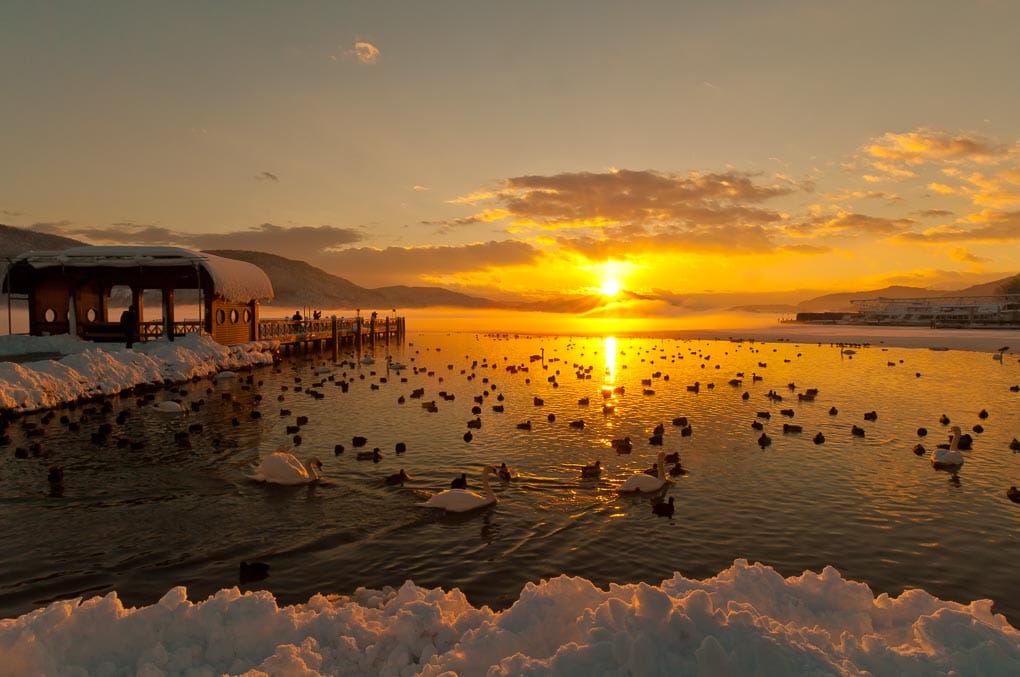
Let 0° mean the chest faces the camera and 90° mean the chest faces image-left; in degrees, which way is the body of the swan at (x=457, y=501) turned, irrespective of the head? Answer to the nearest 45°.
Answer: approximately 270°

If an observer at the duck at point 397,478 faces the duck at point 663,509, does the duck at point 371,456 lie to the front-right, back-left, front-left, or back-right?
back-left

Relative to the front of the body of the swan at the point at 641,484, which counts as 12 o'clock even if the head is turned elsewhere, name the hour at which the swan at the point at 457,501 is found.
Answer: the swan at the point at 457,501 is roughly at 5 o'clock from the swan at the point at 641,484.

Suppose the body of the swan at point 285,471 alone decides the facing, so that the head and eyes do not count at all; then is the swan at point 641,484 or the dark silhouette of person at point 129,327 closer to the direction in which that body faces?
the swan

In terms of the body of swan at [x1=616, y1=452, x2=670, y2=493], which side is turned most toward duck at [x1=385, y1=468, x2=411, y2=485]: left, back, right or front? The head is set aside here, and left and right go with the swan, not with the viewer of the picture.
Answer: back

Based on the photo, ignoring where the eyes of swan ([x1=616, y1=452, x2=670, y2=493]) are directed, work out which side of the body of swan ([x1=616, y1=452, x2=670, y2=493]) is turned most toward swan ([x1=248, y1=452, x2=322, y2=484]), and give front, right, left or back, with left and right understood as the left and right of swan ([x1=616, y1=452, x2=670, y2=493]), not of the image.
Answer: back

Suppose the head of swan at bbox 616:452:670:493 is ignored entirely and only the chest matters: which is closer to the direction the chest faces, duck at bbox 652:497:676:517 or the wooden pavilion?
the duck

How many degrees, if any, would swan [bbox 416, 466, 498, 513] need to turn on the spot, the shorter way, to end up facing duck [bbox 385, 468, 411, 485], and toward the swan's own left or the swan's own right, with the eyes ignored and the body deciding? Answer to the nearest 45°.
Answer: approximately 135° to the swan's own left

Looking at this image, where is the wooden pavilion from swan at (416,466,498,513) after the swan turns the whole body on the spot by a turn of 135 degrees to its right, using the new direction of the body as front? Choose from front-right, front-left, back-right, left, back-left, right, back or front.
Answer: right

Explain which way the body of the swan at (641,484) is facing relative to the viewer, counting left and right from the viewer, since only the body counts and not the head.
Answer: facing to the right of the viewer

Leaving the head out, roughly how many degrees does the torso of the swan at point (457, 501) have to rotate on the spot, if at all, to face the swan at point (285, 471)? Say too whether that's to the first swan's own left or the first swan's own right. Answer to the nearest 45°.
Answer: approximately 135° to the first swan's own left

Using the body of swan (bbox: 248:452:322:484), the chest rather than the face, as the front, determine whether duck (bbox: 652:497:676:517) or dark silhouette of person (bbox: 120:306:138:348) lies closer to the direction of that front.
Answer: the duck

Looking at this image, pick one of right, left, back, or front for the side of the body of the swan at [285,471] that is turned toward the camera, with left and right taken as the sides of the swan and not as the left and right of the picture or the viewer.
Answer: right
